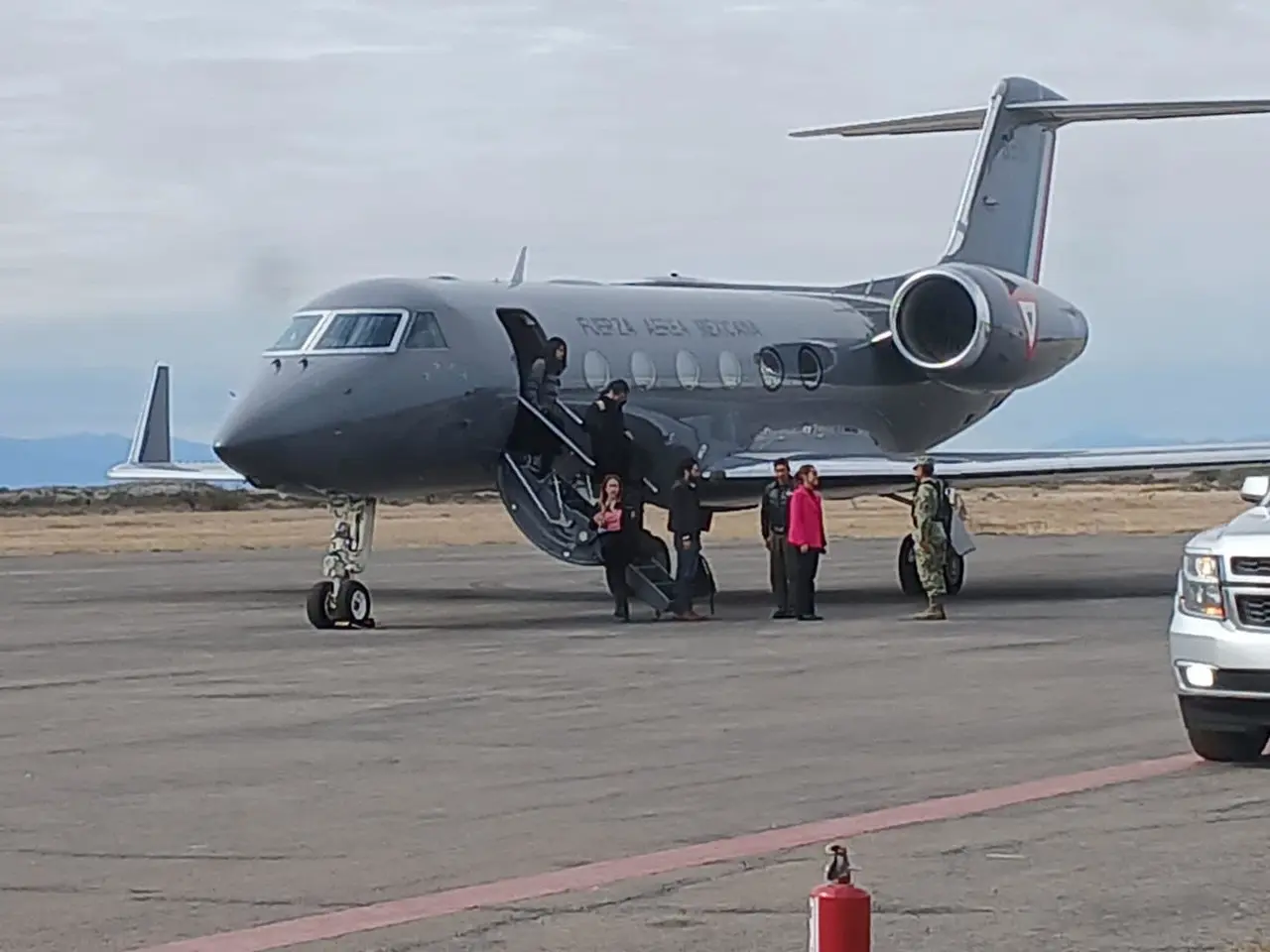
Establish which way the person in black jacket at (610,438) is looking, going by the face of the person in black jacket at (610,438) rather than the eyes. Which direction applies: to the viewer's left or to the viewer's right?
to the viewer's right

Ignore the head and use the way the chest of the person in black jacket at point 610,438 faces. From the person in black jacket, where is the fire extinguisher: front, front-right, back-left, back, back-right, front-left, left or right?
front-right

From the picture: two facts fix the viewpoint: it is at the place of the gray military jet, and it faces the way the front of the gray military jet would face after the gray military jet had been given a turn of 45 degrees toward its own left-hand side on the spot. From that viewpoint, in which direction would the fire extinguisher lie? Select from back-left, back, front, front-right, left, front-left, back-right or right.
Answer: front

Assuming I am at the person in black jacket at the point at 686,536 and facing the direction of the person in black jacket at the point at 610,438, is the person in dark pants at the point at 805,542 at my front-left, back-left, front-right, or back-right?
back-right

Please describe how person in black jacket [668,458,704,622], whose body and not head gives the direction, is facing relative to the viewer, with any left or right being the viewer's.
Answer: facing to the right of the viewer

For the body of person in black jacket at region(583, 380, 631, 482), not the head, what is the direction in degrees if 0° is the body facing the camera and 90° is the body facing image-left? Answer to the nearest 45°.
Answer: approximately 315°

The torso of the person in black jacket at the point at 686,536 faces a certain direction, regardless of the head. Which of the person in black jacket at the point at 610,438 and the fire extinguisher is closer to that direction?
the fire extinguisher

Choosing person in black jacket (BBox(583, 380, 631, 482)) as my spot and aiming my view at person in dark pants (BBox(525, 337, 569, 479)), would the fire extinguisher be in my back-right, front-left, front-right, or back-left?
back-left
